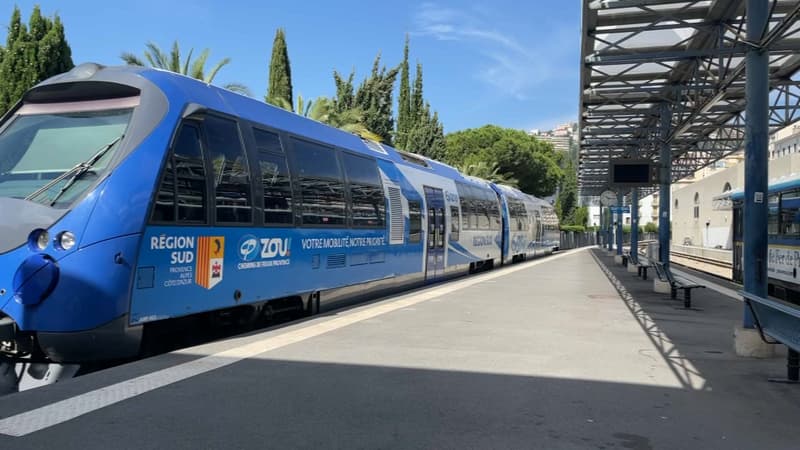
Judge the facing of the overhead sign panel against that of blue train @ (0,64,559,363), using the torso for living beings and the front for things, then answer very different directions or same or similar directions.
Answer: same or similar directions

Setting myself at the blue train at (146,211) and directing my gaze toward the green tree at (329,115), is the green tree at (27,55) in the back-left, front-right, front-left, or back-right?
front-left

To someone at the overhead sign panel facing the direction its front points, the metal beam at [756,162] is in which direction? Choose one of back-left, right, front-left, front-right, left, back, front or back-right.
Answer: front

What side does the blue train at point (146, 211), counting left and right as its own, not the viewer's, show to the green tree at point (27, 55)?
right

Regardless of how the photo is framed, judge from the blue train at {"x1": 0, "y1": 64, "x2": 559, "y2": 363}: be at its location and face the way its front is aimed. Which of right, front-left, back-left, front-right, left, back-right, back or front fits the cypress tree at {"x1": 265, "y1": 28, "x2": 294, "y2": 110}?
back-right

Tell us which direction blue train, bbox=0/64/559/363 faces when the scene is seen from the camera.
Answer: facing the viewer and to the left of the viewer

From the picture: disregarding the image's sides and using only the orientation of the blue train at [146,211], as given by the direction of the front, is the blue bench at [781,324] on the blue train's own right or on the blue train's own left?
on the blue train's own left

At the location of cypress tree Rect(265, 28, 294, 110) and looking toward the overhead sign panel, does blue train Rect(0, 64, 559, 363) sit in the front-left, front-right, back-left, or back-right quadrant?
front-right

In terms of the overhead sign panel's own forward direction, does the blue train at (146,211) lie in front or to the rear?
in front

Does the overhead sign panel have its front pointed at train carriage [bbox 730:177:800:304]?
no

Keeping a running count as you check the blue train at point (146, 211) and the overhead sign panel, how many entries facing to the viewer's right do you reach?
0

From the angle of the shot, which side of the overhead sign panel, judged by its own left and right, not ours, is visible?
front

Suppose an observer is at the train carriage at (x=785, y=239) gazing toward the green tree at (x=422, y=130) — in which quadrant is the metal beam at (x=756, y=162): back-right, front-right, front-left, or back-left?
back-left

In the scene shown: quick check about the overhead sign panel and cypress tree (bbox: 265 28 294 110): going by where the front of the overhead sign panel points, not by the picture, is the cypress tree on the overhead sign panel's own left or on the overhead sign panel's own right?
on the overhead sign panel's own right

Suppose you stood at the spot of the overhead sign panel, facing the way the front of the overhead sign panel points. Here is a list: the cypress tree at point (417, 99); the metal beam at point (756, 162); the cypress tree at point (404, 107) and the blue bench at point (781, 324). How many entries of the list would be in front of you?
2

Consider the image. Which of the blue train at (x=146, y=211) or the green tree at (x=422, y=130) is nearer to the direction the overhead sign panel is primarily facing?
the blue train

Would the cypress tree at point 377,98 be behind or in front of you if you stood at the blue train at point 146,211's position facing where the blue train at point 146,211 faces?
behind
